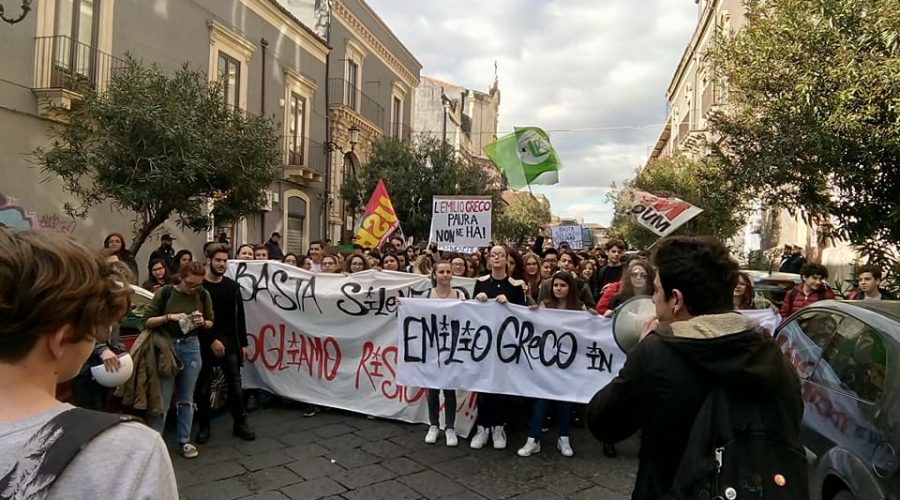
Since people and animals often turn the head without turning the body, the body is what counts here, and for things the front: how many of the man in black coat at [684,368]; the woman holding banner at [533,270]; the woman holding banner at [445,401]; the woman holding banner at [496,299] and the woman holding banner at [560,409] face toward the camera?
4

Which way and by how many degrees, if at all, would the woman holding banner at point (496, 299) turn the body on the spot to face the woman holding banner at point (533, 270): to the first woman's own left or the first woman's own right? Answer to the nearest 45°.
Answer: approximately 180°

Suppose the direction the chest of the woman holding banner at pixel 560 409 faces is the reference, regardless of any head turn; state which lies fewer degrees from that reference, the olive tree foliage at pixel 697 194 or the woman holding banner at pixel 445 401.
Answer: the woman holding banner

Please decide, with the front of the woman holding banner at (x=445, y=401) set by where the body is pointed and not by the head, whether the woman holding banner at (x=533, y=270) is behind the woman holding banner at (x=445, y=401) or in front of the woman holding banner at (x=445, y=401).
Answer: behind

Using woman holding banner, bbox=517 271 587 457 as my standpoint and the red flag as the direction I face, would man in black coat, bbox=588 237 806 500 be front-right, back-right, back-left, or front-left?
back-left

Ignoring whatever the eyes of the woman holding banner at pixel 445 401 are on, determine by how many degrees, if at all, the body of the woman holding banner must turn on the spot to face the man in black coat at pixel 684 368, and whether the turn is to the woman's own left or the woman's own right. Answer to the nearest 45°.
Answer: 0° — they already face them

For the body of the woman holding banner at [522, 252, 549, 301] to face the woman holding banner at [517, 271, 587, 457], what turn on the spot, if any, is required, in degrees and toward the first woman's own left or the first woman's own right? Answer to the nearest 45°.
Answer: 0° — they already face them

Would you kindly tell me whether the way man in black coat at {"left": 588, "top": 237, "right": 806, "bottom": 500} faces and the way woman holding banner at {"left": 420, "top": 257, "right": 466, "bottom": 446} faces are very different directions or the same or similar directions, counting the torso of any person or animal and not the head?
very different directions

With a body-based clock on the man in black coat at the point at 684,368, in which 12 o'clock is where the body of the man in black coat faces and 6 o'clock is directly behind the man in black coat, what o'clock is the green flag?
The green flag is roughly at 1 o'clock from the man in black coat.
